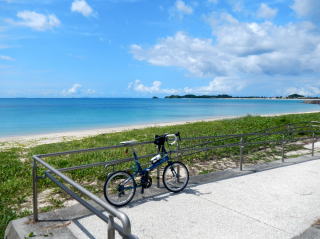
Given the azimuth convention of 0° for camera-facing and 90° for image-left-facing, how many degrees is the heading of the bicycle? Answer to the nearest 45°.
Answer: approximately 225°
